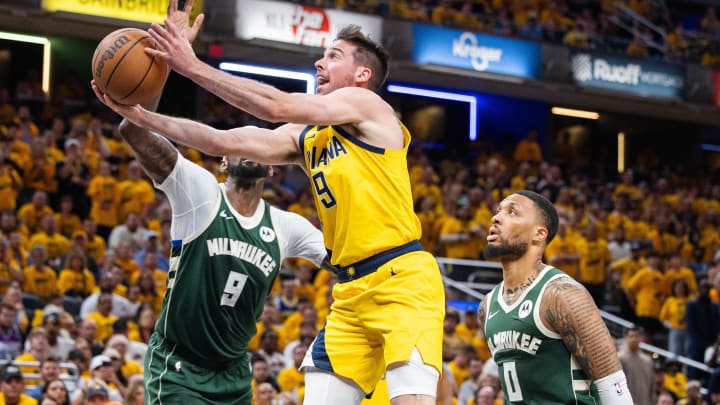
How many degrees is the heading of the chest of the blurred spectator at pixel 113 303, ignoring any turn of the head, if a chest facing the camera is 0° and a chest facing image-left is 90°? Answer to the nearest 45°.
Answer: approximately 0°

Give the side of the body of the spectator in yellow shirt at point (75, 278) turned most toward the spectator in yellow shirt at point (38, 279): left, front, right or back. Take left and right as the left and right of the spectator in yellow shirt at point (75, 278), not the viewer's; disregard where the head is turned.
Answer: right

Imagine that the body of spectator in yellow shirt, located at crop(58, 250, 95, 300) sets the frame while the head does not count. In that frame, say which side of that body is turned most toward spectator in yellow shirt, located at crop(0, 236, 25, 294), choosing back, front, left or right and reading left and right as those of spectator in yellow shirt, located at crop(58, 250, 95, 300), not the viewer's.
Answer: right

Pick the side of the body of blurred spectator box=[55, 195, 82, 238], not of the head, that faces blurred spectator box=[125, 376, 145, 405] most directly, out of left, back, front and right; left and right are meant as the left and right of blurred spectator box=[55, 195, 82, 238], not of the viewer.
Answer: front

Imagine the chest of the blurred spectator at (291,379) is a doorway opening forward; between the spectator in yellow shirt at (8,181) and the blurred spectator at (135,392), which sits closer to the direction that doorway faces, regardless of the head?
the blurred spectator

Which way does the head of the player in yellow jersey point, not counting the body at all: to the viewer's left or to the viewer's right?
to the viewer's left

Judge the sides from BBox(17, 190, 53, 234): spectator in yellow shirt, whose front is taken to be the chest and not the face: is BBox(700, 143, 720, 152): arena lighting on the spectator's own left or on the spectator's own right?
on the spectator's own left
